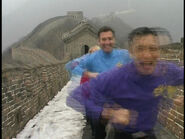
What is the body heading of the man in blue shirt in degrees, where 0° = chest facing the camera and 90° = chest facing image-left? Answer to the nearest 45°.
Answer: approximately 0°
